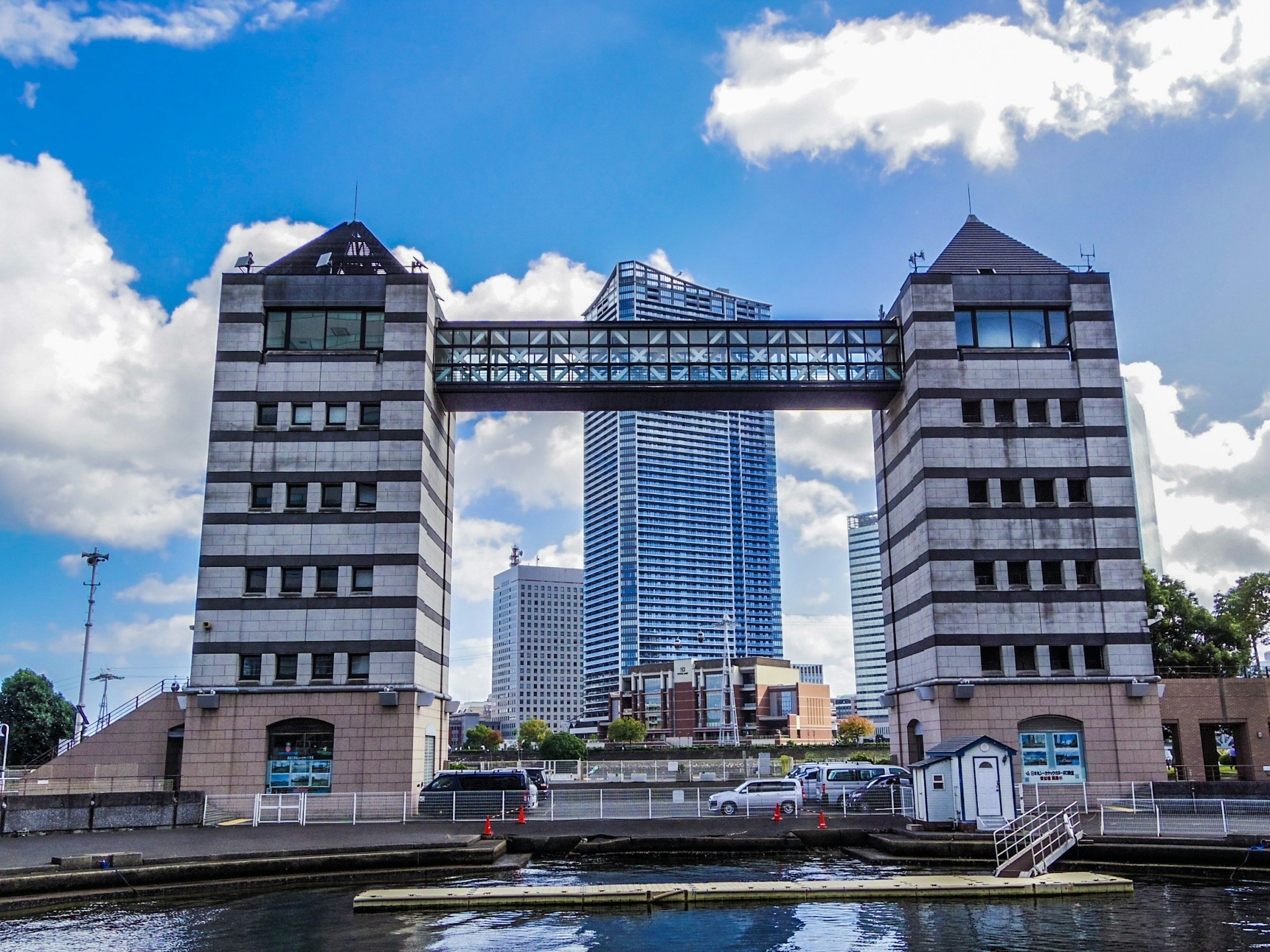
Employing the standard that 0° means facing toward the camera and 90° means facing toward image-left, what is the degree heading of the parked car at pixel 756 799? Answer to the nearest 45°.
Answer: approximately 90°

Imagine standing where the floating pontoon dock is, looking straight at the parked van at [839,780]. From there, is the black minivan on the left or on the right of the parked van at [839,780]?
left

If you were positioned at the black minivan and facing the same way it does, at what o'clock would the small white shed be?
The small white shed is roughly at 7 o'clock from the black minivan.

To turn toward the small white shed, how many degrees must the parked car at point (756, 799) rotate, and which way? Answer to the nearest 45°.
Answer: approximately 135° to its left

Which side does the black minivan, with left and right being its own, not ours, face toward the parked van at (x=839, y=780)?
back

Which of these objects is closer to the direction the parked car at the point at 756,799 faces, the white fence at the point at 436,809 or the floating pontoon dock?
the white fence

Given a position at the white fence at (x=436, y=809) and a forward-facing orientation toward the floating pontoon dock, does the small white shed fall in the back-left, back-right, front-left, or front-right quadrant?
front-left

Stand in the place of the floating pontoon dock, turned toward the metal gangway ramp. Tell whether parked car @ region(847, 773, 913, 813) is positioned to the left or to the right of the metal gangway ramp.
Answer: left

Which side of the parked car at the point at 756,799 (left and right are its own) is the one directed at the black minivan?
front

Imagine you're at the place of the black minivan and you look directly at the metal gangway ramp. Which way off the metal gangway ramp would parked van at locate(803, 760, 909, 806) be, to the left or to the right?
left

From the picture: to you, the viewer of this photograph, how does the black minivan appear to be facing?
facing to the left of the viewer

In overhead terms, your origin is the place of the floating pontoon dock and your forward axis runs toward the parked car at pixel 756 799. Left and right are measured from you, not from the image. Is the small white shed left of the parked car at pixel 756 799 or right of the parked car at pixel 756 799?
right

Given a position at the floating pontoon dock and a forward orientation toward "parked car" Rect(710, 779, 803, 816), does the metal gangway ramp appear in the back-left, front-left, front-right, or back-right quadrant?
front-right

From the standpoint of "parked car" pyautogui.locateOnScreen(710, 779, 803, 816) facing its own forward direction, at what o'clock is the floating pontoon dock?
The floating pontoon dock is roughly at 9 o'clock from the parked car.

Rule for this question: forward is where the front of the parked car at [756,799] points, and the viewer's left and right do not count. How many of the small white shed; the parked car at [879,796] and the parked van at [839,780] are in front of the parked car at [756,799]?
0
